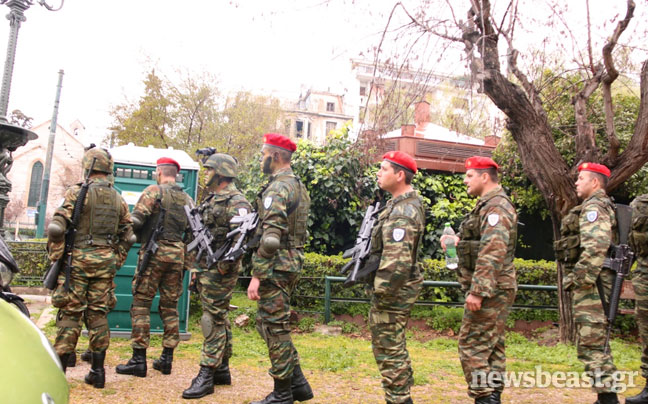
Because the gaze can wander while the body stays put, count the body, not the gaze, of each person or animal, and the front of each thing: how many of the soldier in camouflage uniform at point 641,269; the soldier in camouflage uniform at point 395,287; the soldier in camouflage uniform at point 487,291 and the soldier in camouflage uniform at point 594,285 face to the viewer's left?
4

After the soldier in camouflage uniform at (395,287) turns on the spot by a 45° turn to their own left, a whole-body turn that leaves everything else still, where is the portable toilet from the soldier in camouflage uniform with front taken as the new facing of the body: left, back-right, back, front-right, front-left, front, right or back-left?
right

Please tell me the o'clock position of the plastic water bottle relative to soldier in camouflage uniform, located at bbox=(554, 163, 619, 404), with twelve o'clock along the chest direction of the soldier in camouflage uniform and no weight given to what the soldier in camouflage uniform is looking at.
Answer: The plastic water bottle is roughly at 12 o'clock from the soldier in camouflage uniform.

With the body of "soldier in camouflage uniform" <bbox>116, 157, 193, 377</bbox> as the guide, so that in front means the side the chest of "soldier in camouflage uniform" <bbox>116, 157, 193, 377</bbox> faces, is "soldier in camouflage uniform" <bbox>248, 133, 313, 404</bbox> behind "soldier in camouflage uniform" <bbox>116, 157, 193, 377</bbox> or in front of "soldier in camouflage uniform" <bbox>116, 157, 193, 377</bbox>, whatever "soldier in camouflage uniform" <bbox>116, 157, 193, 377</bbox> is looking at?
behind

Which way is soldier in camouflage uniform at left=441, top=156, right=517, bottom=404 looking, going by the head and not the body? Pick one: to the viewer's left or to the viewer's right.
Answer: to the viewer's left

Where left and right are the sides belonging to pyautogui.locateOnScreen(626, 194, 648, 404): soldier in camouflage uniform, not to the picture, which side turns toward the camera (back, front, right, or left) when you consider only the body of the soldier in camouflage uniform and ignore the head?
left

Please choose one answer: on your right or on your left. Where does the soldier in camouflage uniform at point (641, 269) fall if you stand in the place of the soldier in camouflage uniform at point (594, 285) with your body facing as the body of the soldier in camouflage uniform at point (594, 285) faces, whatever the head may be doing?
on your right

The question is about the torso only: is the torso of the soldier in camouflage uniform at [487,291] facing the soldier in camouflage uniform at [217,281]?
yes

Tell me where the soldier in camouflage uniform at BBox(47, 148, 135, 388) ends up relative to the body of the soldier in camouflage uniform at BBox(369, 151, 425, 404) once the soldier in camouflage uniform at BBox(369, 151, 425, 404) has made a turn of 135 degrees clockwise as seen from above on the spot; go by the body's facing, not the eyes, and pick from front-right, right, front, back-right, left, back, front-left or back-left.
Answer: back-left

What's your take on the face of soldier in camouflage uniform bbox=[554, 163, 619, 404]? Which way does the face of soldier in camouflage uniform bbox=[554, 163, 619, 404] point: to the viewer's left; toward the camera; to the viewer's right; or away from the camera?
to the viewer's left

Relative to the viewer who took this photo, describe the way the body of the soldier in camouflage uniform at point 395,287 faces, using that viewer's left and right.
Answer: facing to the left of the viewer

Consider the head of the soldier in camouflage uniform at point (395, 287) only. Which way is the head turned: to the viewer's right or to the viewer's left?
to the viewer's left

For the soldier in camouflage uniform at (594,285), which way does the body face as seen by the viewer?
to the viewer's left

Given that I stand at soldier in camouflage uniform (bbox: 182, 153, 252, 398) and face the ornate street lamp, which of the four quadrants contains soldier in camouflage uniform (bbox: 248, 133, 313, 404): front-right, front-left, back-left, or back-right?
back-left

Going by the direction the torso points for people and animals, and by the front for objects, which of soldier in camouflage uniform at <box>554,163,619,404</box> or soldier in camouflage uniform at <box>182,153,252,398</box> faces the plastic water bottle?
soldier in camouflage uniform at <box>554,163,619,404</box>

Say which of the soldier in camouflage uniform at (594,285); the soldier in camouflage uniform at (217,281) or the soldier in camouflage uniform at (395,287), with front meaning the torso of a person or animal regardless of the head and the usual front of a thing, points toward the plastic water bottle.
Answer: the soldier in camouflage uniform at (594,285)

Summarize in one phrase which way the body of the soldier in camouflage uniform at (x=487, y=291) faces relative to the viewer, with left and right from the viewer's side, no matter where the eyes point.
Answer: facing to the left of the viewer

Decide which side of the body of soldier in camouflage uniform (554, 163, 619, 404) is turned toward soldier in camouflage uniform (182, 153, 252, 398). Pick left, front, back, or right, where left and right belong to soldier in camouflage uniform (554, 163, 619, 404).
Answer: front

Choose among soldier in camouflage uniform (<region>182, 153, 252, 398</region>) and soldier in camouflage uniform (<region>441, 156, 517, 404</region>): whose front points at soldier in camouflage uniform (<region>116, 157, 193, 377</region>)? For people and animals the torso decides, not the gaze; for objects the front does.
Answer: soldier in camouflage uniform (<region>441, 156, 517, 404</region>)
